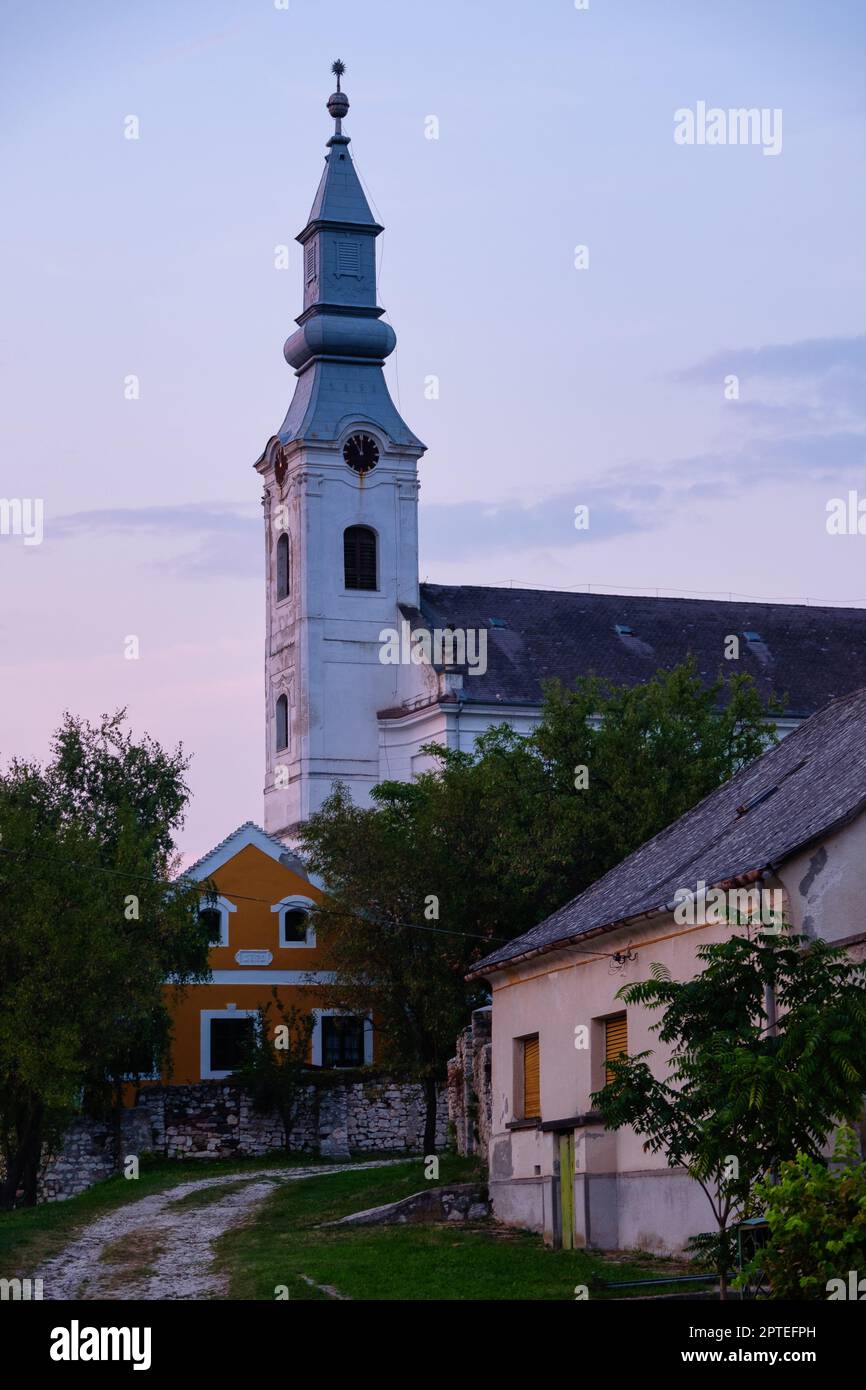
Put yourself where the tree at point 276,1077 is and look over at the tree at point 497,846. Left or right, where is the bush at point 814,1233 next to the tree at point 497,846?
right

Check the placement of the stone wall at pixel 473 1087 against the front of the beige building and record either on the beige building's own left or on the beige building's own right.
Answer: on the beige building's own right

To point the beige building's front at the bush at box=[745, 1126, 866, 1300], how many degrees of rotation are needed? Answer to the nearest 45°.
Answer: approximately 45° to its left

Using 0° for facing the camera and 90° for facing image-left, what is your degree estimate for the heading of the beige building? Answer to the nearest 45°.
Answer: approximately 45°

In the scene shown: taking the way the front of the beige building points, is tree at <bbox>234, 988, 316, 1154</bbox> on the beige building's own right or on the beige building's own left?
on the beige building's own right
